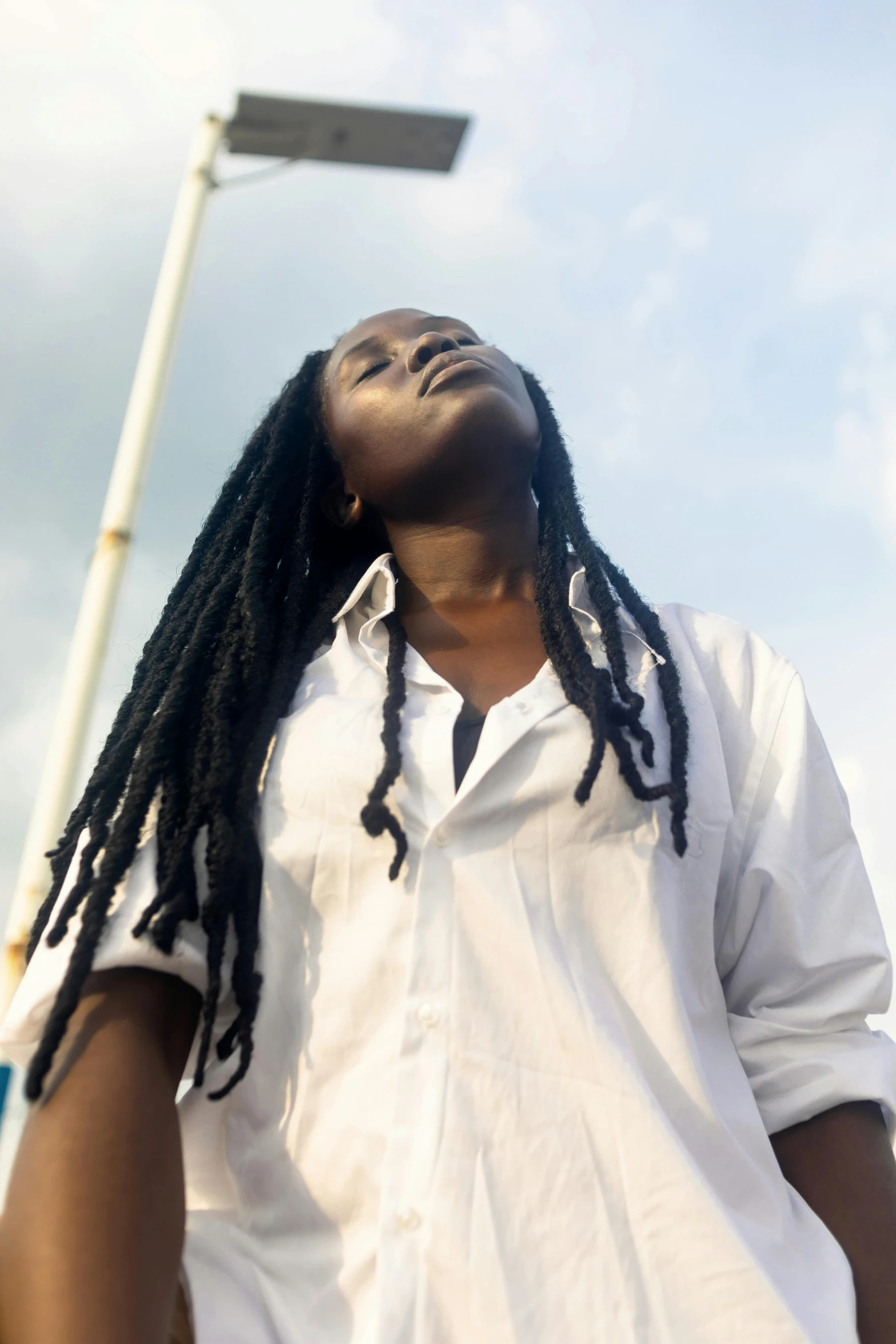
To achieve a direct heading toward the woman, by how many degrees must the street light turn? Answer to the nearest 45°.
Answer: approximately 90° to its right

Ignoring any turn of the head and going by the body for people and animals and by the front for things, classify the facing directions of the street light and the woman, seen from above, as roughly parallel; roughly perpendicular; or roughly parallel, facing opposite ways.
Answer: roughly perpendicular

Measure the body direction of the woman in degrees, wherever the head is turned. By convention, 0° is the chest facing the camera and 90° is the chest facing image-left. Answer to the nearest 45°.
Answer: approximately 0°

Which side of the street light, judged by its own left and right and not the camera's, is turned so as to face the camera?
right

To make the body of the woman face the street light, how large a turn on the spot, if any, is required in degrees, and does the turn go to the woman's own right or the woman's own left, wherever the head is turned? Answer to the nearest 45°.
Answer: approximately 135° to the woman's own right

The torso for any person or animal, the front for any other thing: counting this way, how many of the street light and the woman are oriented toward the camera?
1

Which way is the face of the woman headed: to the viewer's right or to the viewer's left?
to the viewer's right
